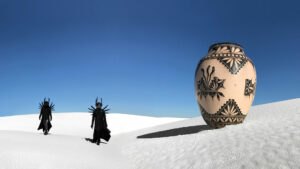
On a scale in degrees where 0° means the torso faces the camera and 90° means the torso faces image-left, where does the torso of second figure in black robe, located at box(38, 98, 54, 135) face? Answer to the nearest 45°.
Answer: approximately 0°

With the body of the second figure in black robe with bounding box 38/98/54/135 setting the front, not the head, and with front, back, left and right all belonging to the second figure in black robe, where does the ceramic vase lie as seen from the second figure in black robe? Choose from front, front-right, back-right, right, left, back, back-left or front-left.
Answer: front-left

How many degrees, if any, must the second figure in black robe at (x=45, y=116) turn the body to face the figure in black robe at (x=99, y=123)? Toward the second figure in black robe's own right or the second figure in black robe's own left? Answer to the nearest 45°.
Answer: approximately 45° to the second figure in black robe's own left

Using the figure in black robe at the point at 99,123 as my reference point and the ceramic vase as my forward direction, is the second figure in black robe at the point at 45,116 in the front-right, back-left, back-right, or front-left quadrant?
back-left
